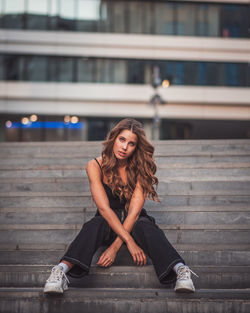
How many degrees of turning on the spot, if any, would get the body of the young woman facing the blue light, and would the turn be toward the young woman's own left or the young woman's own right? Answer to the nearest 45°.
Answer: approximately 180°

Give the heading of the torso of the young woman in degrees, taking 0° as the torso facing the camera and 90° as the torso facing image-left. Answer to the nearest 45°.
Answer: approximately 0°

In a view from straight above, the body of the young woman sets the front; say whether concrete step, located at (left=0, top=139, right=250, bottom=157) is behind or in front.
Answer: behind

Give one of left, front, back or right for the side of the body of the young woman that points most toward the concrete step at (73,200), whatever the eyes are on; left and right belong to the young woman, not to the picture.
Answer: back

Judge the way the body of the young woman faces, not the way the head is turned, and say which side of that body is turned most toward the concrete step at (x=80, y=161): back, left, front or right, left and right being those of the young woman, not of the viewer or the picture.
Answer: back

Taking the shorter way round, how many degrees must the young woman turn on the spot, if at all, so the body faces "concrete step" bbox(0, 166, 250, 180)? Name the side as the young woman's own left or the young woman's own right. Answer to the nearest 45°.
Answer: approximately 180°
